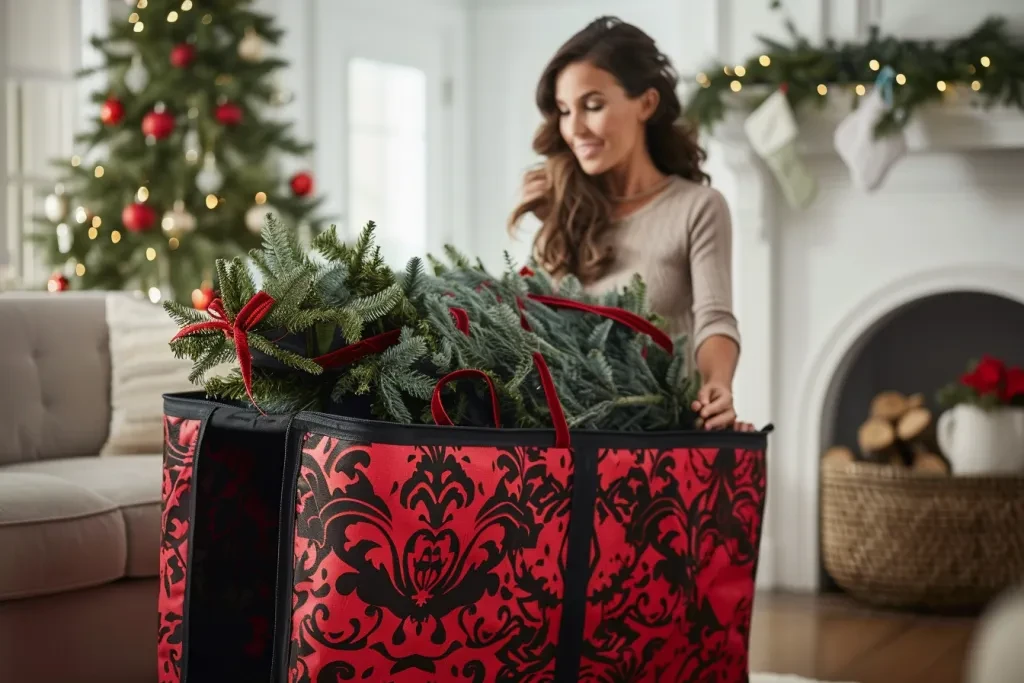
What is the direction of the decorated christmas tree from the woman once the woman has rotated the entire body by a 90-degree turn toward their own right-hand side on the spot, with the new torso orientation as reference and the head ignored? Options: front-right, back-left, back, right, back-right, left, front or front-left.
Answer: front

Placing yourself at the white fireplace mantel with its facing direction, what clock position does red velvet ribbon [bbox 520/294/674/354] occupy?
The red velvet ribbon is roughly at 12 o'clock from the white fireplace mantel.

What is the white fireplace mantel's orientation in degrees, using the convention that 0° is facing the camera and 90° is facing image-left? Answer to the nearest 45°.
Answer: approximately 0°

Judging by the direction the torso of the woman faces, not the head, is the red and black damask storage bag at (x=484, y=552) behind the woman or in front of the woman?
in front

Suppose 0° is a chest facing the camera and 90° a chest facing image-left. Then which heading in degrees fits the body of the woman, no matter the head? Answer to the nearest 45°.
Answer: approximately 45°

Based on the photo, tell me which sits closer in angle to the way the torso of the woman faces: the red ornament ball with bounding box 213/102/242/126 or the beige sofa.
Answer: the beige sofa

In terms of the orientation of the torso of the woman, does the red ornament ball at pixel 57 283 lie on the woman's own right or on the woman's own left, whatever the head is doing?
on the woman's own right

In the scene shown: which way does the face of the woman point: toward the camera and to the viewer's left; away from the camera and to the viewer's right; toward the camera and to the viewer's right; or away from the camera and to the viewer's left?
toward the camera and to the viewer's left

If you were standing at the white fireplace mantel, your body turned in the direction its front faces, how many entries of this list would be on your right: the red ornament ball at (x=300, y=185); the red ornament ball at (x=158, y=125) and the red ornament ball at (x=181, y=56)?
3

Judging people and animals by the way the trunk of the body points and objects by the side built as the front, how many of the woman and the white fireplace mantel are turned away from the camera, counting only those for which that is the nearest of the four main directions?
0

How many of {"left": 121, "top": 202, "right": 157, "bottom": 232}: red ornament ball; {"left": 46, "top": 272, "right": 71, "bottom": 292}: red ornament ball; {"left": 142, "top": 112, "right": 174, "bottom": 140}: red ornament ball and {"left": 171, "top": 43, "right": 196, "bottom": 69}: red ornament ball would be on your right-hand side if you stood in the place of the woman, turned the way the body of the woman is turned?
4
